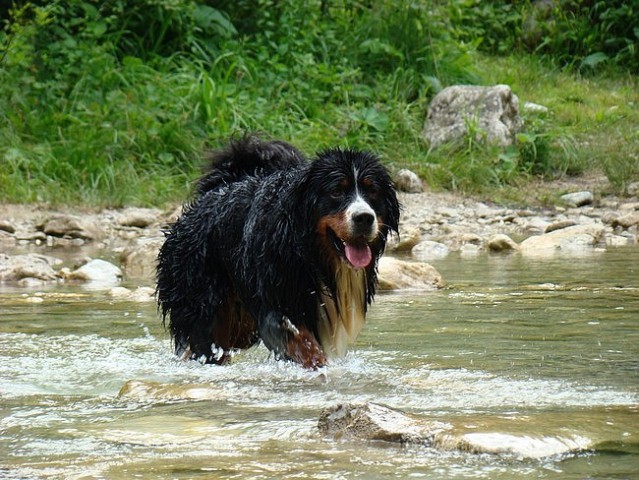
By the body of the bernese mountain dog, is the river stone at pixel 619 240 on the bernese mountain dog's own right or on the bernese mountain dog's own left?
on the bernese mountain dog's own left

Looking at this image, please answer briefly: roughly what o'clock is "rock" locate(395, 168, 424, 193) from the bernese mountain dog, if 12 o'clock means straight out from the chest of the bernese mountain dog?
The rock is roughly at 8 o'clock from the bernese mountain dog.

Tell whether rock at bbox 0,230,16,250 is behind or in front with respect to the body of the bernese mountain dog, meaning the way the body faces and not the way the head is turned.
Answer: behind

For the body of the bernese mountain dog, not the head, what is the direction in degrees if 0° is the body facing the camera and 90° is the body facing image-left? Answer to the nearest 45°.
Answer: approximately 315°
